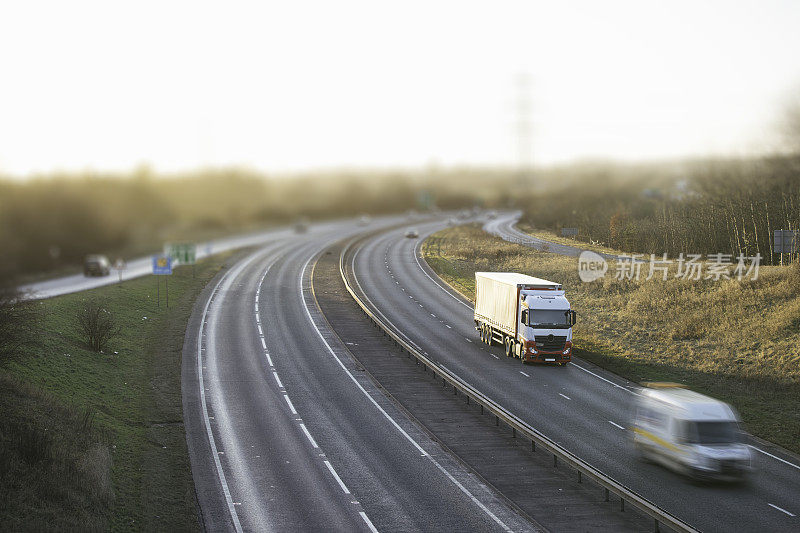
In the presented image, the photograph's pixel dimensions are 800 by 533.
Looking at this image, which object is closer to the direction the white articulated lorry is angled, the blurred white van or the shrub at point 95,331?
the blurred white van

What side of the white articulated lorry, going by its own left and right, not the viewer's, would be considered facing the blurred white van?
front

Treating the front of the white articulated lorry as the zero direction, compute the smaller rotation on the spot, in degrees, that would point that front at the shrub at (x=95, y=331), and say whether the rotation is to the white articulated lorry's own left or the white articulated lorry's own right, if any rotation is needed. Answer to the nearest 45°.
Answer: approximately 90° to the white articulated lorry's own right

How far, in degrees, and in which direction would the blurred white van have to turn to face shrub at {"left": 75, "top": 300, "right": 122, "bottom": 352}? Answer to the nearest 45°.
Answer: approximately 135° to its right

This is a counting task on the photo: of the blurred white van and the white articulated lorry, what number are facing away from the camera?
0

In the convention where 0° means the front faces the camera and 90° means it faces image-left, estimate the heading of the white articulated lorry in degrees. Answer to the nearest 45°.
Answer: approximately 0°

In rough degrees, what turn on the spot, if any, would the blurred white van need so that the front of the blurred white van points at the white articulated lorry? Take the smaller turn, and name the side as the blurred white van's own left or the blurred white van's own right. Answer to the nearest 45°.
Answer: approximately 180°
